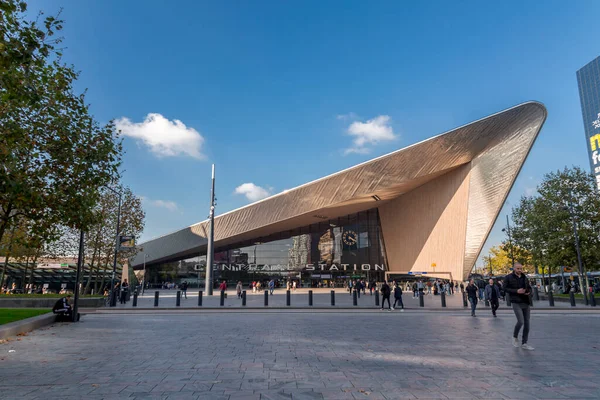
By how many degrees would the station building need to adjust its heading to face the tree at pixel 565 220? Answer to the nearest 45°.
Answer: approximately 45° to its left

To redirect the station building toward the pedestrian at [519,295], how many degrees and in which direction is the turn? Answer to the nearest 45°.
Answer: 0° — it already faces them

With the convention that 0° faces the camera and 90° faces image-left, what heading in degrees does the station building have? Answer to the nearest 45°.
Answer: approximately 0°
